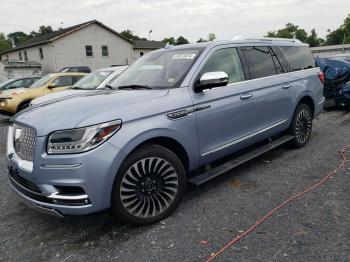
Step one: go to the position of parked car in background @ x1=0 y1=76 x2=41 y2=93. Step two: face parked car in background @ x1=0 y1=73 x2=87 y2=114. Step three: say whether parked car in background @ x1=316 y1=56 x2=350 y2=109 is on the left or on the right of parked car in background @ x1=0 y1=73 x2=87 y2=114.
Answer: left

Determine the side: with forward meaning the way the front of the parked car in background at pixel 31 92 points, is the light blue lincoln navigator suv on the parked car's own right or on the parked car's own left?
on the parked car's own left

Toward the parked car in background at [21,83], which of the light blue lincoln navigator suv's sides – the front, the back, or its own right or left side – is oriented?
right

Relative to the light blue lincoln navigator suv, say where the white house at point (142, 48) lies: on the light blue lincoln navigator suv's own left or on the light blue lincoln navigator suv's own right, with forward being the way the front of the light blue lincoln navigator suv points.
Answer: on the light blue lincoln navigator suv's own right

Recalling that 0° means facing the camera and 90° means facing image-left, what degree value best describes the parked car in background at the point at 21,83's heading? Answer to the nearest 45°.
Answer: approximately 45°

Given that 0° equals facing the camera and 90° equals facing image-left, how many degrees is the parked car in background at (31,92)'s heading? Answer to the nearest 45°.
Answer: approximately 45°

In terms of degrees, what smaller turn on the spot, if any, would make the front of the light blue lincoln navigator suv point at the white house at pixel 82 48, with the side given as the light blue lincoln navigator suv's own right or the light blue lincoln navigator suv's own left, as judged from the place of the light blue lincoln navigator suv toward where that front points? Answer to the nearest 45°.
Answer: approximately 135° to the light blue lincoln navigator suv's own right

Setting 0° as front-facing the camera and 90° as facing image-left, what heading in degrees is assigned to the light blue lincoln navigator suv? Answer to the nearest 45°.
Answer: approximately 45°

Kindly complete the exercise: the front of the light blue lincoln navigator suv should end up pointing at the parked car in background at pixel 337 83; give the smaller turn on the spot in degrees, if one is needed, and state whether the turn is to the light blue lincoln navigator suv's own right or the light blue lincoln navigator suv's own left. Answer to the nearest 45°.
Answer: approximately 180°
